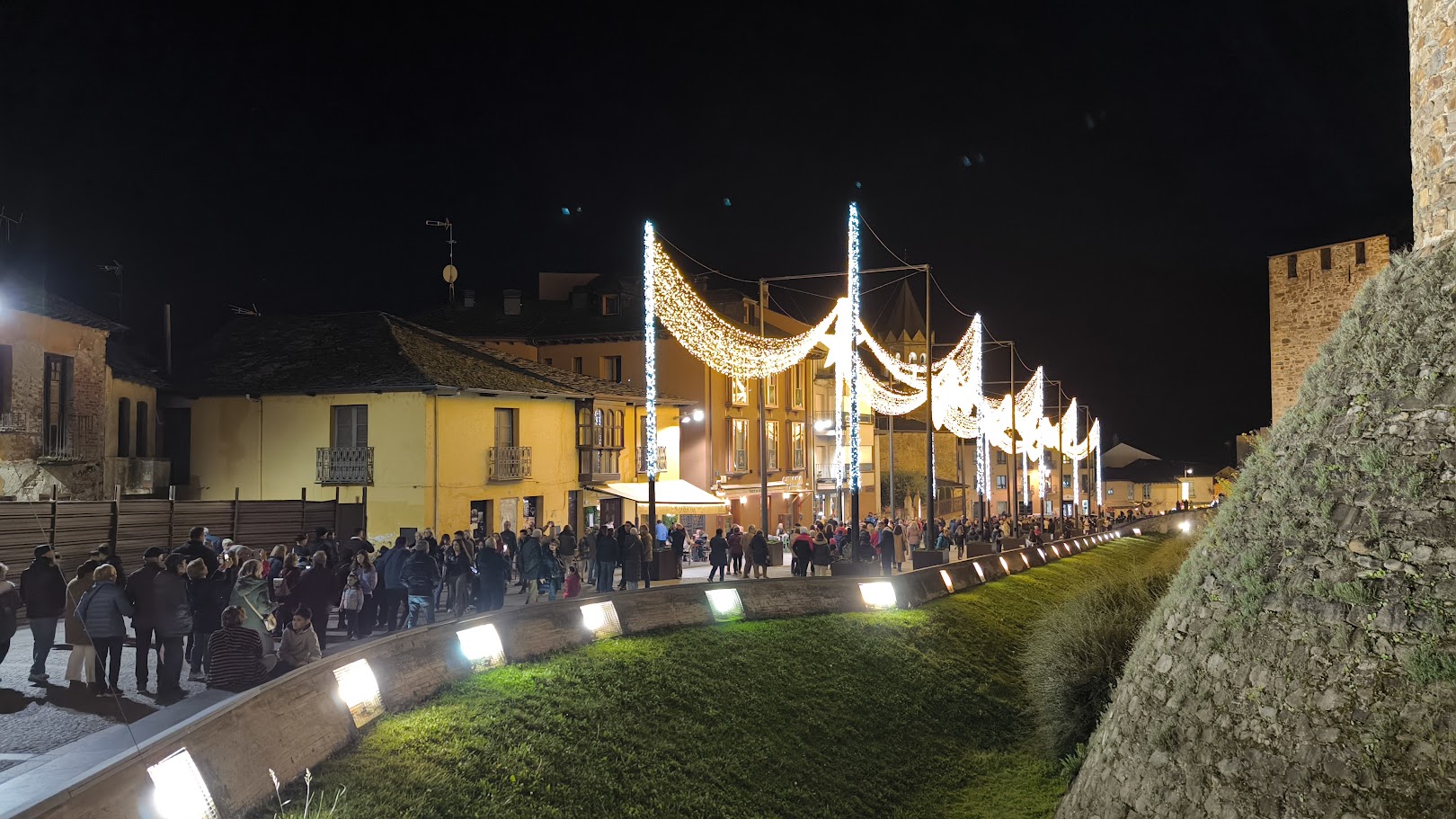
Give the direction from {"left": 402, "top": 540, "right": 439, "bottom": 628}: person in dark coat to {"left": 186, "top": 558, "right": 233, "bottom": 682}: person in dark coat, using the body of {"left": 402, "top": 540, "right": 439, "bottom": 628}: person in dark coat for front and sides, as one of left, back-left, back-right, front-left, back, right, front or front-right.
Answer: back-left

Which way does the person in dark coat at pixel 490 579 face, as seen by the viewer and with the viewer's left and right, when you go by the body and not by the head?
facing away from the viewer

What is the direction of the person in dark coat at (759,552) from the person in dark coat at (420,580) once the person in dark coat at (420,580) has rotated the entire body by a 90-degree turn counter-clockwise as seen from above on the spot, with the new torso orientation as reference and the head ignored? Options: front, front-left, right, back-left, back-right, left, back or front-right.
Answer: back-right

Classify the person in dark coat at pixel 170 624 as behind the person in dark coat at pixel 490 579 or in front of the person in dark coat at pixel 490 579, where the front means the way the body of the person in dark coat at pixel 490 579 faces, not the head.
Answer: behind

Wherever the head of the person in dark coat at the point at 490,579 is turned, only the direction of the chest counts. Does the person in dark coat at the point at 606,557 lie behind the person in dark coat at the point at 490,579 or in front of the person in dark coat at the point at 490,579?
in front

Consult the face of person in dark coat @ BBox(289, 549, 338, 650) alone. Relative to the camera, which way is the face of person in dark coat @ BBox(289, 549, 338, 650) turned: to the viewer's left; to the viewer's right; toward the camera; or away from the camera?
away from the camera

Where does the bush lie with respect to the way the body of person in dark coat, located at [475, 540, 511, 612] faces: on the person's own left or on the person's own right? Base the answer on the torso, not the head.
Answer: on the person's own right

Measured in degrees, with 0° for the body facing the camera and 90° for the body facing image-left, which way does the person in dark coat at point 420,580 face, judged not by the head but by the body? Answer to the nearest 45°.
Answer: approximately 180°

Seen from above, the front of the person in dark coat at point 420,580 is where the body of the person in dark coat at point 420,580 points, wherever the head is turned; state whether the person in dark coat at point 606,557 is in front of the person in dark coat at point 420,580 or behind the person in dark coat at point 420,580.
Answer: in front

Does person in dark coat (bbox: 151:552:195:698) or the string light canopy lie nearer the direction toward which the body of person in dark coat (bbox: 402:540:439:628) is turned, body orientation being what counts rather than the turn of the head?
the string light canopy

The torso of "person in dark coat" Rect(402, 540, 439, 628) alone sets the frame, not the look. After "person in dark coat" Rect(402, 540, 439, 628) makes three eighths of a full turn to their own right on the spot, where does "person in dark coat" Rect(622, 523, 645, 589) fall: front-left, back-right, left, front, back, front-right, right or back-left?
left

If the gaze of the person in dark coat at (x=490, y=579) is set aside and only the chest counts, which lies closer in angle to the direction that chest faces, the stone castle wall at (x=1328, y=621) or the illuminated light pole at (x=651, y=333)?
the illuminated light pole

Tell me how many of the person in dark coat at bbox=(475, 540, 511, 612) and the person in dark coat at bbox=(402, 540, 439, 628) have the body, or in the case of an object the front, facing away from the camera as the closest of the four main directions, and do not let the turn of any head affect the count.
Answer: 2
